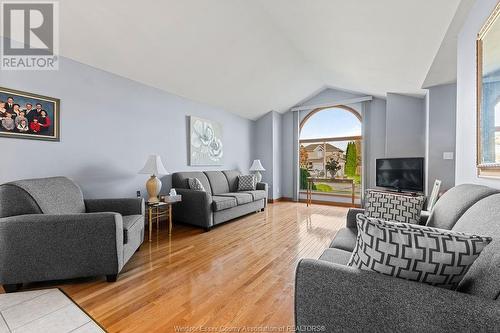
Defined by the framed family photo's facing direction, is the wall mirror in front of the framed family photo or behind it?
in front

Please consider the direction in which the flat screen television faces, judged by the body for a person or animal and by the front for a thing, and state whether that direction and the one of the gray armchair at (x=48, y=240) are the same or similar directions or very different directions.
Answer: very different directions

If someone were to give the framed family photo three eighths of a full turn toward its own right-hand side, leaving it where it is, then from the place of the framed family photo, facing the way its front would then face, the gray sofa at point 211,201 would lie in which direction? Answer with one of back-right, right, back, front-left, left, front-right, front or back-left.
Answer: back

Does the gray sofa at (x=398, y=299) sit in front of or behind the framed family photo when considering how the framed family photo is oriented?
in front

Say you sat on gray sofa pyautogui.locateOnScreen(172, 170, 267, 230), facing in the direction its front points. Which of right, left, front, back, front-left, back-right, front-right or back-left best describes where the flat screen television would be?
front-left

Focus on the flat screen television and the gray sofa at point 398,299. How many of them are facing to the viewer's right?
0

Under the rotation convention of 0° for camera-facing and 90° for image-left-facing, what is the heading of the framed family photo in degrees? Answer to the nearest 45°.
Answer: approximately 315°

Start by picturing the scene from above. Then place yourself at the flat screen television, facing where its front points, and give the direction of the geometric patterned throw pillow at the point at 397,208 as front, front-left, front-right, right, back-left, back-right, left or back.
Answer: front-left

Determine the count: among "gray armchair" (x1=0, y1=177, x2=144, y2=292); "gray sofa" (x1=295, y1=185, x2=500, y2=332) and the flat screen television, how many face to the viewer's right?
1

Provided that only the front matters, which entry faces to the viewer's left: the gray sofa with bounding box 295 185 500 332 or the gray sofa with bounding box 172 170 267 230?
the gray sofa with bounding box 295 185 500 332

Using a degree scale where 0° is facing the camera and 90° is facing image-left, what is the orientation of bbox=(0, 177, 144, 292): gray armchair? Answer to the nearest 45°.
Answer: approximately 270°

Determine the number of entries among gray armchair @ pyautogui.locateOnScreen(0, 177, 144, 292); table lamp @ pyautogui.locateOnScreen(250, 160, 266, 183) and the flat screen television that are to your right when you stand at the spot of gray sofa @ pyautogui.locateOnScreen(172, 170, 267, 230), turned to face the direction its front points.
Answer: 1

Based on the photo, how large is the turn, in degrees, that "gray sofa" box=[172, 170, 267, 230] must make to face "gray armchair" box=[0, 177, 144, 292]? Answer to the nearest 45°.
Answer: approximately 90° to its right

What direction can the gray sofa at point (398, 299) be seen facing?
to the viewer's left

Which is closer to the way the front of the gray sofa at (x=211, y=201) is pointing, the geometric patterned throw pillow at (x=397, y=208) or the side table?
the geometric patterned throw pillow
